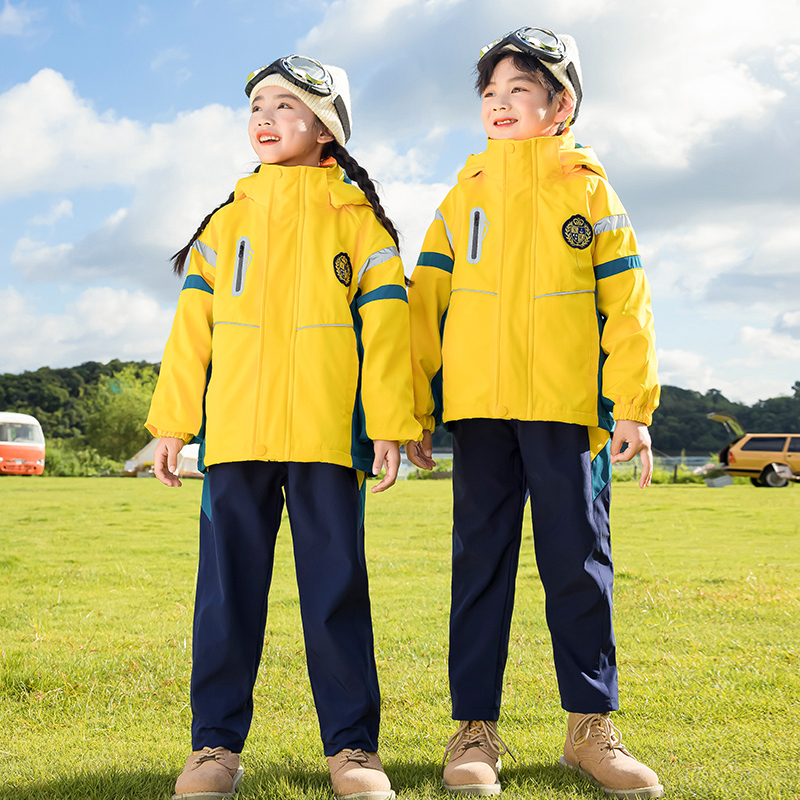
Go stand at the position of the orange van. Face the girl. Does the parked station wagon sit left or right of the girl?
left

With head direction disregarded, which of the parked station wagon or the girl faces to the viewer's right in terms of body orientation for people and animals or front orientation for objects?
the parked station wagon

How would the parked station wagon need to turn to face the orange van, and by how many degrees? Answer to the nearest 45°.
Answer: approximately 180°

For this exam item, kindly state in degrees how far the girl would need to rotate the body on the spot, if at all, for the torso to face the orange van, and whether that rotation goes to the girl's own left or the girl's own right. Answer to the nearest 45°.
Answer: approximately 180°

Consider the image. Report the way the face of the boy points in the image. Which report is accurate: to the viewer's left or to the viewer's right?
to the viewer's left

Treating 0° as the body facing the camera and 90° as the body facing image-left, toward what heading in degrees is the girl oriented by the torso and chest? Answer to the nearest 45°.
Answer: approximately 0°

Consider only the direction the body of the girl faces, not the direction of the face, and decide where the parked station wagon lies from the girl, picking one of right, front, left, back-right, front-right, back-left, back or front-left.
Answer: back-left

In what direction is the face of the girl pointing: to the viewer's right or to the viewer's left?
to the viewer's left

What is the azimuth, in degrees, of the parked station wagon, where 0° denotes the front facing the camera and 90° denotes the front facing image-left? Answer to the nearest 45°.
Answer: approximately 270°

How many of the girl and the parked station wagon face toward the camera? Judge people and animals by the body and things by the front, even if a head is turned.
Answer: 1

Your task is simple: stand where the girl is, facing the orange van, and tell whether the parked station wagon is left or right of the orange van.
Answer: right
